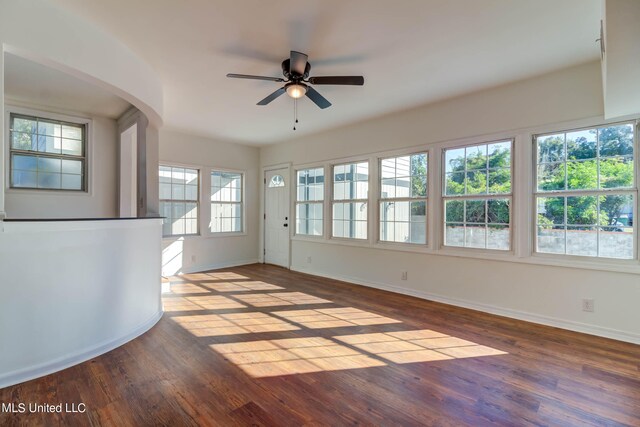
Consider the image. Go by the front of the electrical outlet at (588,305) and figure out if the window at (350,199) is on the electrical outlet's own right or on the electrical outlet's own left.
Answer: on the electrical outlet's own right

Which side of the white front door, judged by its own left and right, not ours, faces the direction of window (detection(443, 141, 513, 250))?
left

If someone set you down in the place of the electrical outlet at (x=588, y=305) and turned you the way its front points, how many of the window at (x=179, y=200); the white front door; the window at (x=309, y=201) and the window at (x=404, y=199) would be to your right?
4

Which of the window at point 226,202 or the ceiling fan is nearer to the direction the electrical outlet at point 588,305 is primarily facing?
the ceiling fan

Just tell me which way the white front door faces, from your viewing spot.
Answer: facing the viewer and to the left of the viewer

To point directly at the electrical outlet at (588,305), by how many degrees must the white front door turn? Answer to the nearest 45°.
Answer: approximately 90° to its left

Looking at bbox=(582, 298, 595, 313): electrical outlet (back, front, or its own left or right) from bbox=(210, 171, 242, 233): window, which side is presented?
right

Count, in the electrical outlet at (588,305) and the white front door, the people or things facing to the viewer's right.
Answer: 0

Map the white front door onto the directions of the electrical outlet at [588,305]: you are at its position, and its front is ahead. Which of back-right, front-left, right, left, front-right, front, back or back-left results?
right

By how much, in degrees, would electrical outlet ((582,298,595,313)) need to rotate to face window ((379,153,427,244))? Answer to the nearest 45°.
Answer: approximately 90° to its right

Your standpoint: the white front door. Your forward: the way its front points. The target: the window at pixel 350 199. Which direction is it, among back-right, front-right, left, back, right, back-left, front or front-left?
left

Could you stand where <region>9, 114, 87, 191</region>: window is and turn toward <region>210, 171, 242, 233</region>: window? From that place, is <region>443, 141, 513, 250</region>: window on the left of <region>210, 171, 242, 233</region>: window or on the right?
right
